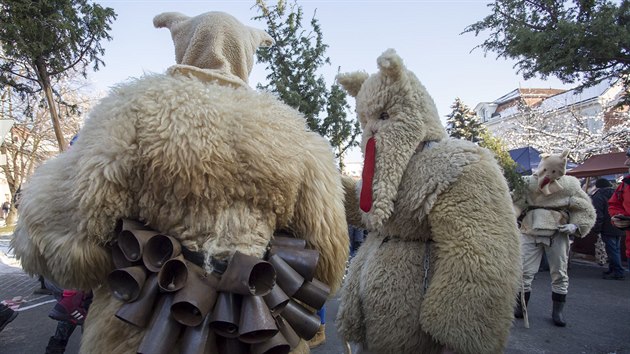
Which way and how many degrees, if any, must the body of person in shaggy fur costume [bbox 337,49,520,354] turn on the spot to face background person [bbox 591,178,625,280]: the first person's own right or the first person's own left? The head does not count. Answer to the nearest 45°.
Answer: approximately 180°

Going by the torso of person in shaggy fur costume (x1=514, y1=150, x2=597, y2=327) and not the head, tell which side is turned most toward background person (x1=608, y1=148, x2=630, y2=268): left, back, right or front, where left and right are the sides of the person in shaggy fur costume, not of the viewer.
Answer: left

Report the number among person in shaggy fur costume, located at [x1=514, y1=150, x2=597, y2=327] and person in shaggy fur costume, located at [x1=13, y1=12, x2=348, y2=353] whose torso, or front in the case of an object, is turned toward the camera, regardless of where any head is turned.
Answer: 1

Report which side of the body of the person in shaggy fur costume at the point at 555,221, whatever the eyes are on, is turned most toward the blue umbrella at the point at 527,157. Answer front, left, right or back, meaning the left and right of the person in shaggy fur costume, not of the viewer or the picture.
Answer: back

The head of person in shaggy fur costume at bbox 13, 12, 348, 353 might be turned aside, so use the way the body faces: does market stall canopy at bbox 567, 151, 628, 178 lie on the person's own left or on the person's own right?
on the person's own right

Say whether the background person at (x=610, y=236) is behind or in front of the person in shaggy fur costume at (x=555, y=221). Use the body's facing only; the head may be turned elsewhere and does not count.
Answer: behind

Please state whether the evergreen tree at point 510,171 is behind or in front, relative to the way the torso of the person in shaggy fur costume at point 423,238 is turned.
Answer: behind

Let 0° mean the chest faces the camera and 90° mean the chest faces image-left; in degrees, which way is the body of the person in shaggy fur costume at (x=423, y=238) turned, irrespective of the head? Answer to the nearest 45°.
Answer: approximately 45°

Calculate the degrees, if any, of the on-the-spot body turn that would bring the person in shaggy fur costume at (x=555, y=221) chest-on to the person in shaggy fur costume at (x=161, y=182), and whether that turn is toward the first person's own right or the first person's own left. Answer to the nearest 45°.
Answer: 0° — they already face them

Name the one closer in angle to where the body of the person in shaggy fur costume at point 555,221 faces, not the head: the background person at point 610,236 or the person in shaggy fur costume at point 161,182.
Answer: the person in shaggy fur costume

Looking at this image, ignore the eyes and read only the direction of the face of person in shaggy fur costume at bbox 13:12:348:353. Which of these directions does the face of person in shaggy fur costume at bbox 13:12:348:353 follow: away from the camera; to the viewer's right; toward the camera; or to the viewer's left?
away from the camera

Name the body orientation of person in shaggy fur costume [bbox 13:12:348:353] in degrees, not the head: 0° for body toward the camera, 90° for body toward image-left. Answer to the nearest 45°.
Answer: approximately 180°

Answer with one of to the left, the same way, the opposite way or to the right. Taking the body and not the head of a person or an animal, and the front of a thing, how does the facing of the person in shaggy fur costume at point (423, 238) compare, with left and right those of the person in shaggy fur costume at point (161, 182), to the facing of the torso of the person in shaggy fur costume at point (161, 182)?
to the left

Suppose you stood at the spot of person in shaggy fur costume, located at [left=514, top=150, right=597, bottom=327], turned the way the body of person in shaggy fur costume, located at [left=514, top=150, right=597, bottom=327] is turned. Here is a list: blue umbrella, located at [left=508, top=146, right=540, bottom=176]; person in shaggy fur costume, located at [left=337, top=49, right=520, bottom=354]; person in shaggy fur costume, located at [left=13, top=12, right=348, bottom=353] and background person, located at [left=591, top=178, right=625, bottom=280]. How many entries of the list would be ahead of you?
2
